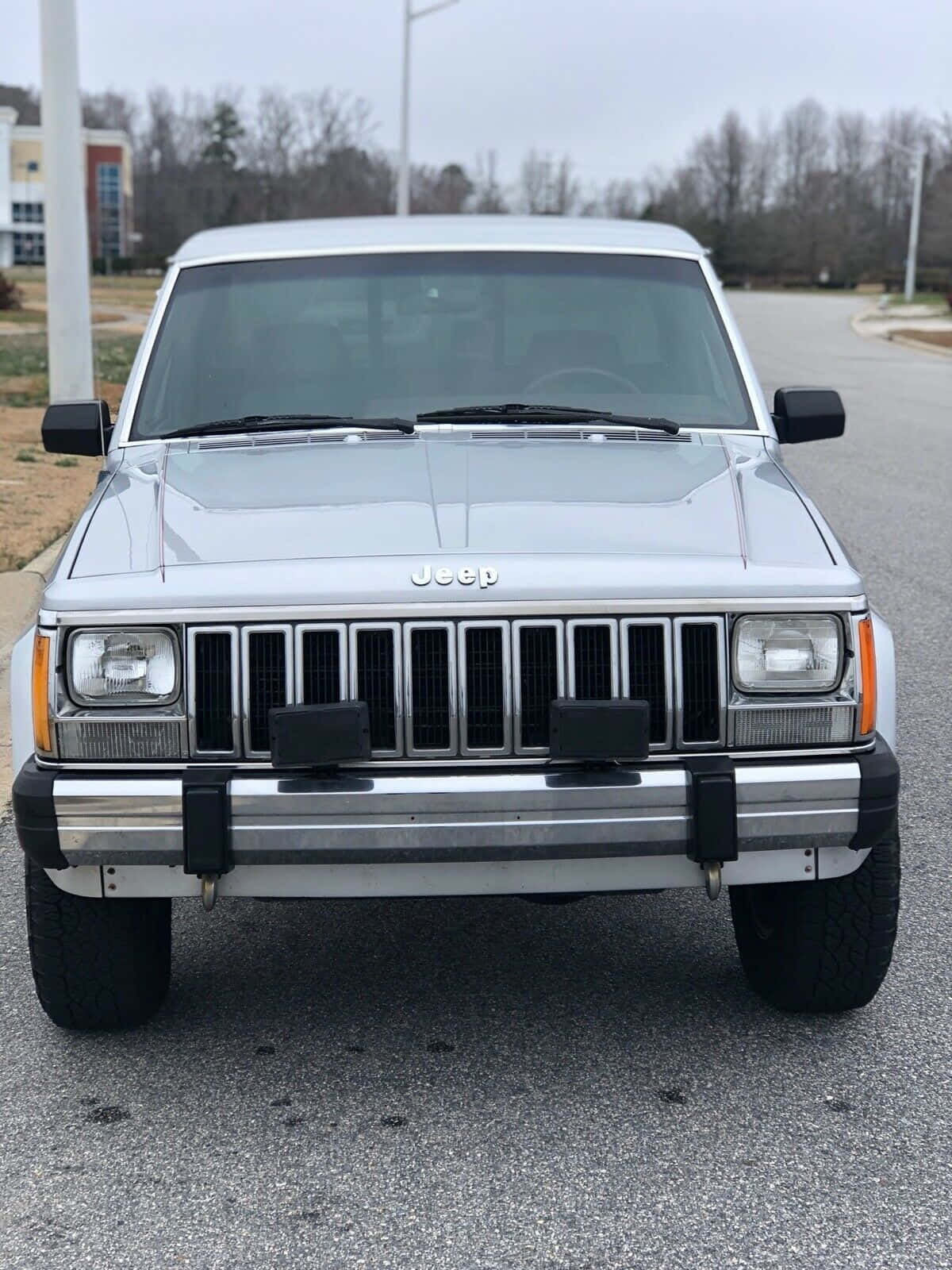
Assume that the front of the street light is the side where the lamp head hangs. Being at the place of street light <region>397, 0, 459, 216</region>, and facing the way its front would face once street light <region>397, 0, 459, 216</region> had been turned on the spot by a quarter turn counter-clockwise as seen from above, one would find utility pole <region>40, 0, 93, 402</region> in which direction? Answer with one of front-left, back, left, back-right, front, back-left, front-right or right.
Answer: back

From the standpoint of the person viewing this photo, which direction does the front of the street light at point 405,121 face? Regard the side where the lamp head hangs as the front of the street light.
facing to the right of the viewer

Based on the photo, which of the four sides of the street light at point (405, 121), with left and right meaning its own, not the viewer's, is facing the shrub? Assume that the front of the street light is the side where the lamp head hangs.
back
